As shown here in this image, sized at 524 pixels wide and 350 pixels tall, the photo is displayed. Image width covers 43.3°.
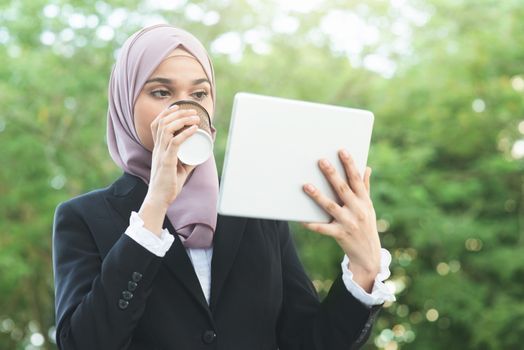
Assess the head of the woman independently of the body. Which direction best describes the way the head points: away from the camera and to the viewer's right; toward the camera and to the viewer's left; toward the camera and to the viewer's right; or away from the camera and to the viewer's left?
toward the camera and to the viewer's right
